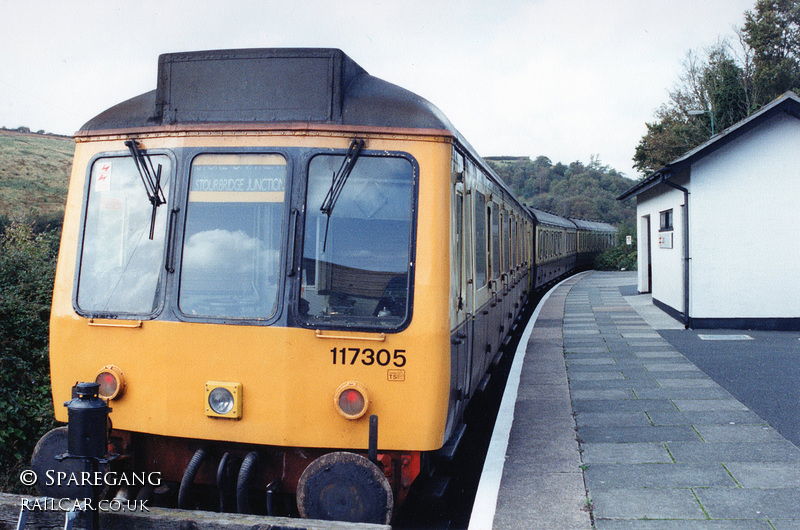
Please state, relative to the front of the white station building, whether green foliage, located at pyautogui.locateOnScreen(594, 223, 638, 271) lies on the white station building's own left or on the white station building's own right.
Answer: on the white station building's own right

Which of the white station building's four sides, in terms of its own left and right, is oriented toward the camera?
left

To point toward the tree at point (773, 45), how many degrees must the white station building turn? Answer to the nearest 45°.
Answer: approximately 90° to its right

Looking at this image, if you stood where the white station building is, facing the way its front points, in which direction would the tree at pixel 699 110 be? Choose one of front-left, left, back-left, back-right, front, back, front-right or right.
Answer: right

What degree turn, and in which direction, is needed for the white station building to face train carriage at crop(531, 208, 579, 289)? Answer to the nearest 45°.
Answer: approximately 45° to its right

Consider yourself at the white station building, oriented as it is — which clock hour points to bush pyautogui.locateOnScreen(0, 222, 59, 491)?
The bush is roughly at 10 o'clock from the white station building.

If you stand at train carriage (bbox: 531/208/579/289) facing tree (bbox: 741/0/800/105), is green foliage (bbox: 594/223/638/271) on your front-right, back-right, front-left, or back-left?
front-left
